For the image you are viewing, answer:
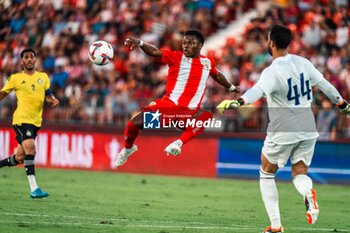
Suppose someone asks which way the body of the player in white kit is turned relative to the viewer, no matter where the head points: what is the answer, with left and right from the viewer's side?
facing away from the viewer and to the left of the viewer

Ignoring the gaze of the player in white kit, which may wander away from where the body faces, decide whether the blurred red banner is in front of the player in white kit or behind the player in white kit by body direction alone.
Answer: in front

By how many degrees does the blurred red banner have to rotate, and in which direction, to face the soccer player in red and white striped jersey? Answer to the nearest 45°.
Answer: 0° — it already faces them

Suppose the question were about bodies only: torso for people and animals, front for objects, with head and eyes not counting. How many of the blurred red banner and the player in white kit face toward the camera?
1

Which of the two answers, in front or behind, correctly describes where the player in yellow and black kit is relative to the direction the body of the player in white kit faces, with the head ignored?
in front

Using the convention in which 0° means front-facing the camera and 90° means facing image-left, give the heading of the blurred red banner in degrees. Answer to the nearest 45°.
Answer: approximately 0°

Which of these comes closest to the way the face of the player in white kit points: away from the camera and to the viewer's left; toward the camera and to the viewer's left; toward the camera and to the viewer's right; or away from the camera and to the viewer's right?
away from the camera and to the viewer's left
